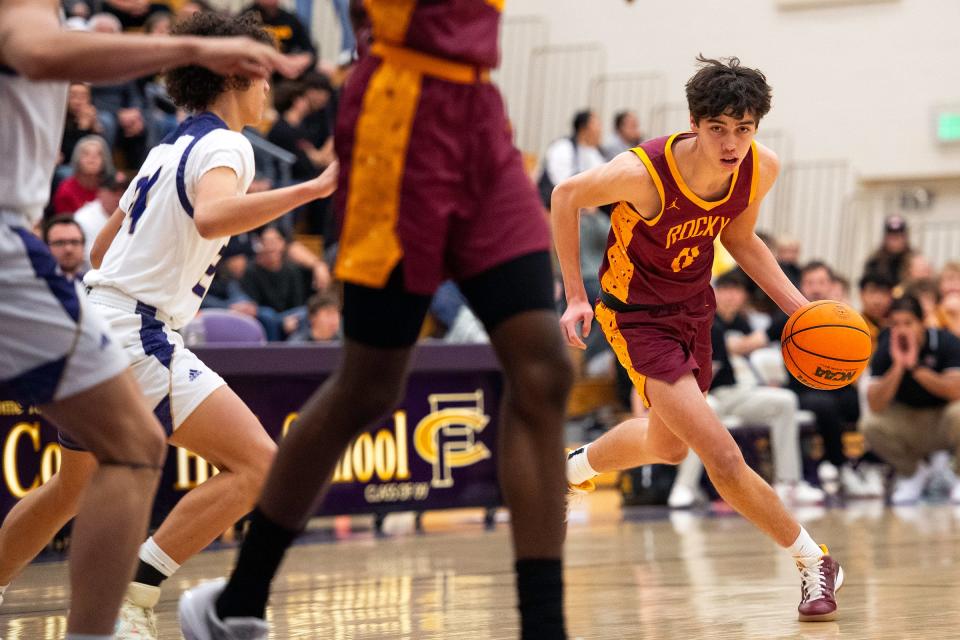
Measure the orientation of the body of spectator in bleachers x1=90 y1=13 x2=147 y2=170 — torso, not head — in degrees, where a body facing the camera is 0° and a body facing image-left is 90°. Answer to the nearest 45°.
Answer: approximately 315°

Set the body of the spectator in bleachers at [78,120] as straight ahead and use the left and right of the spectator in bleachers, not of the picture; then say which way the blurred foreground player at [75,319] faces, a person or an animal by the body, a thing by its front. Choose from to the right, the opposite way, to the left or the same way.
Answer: to the left

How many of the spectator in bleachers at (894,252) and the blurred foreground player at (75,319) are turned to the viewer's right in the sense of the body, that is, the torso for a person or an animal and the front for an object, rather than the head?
1

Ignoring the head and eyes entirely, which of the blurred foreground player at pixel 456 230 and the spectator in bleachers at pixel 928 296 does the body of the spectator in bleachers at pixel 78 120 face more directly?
the blurred foreground player

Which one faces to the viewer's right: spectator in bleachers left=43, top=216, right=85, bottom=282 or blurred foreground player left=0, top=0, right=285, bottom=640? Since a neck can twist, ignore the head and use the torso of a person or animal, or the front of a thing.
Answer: the blurred foreground player

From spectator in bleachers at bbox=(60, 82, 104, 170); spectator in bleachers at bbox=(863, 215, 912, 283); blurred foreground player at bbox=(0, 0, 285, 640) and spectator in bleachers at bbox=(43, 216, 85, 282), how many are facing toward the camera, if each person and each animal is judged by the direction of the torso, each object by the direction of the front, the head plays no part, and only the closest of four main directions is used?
3

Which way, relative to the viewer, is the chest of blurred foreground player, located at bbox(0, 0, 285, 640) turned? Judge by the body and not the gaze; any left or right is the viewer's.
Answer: facing to the right of the viewer

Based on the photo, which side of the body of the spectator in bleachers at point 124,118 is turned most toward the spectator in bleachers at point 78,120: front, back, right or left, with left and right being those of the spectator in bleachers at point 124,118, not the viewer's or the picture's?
right
